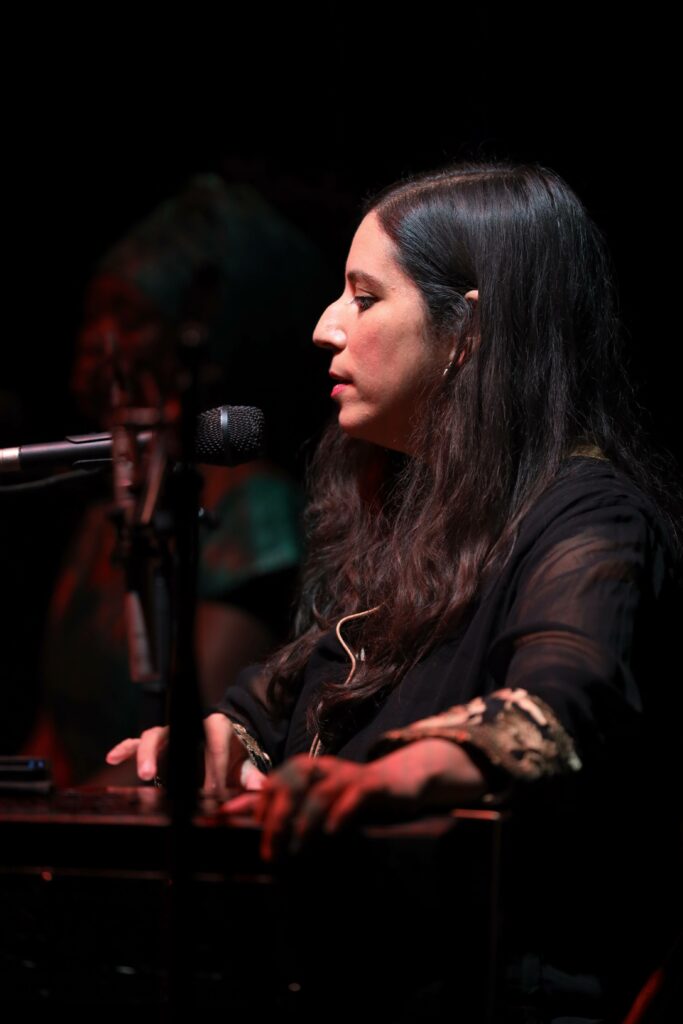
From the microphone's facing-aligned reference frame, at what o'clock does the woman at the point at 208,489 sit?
The woman is roughly at 9 o'clock from the microphone.

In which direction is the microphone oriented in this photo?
to the viewer's right

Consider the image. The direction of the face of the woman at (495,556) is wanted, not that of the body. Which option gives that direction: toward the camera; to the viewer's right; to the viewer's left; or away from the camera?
to the viewer's left
